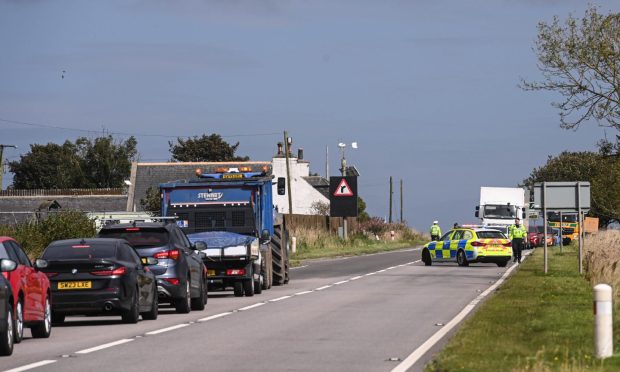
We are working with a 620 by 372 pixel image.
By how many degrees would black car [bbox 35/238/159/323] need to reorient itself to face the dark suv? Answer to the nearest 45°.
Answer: approximately 45° to its right

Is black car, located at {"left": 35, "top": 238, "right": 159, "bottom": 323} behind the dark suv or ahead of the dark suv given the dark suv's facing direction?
behind

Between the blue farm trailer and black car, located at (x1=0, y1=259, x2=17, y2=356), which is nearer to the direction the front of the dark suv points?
the blue farm trailer

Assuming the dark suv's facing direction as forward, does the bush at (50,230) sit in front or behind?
in front

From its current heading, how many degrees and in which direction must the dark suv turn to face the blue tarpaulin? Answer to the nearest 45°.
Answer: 0° — it already faces it

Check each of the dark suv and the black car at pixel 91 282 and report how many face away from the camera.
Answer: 2

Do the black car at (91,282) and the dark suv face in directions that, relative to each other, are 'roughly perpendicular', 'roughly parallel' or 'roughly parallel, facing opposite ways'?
roughly parallel

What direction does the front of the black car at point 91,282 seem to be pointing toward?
away from the camera

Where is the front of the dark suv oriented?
away from the camera
